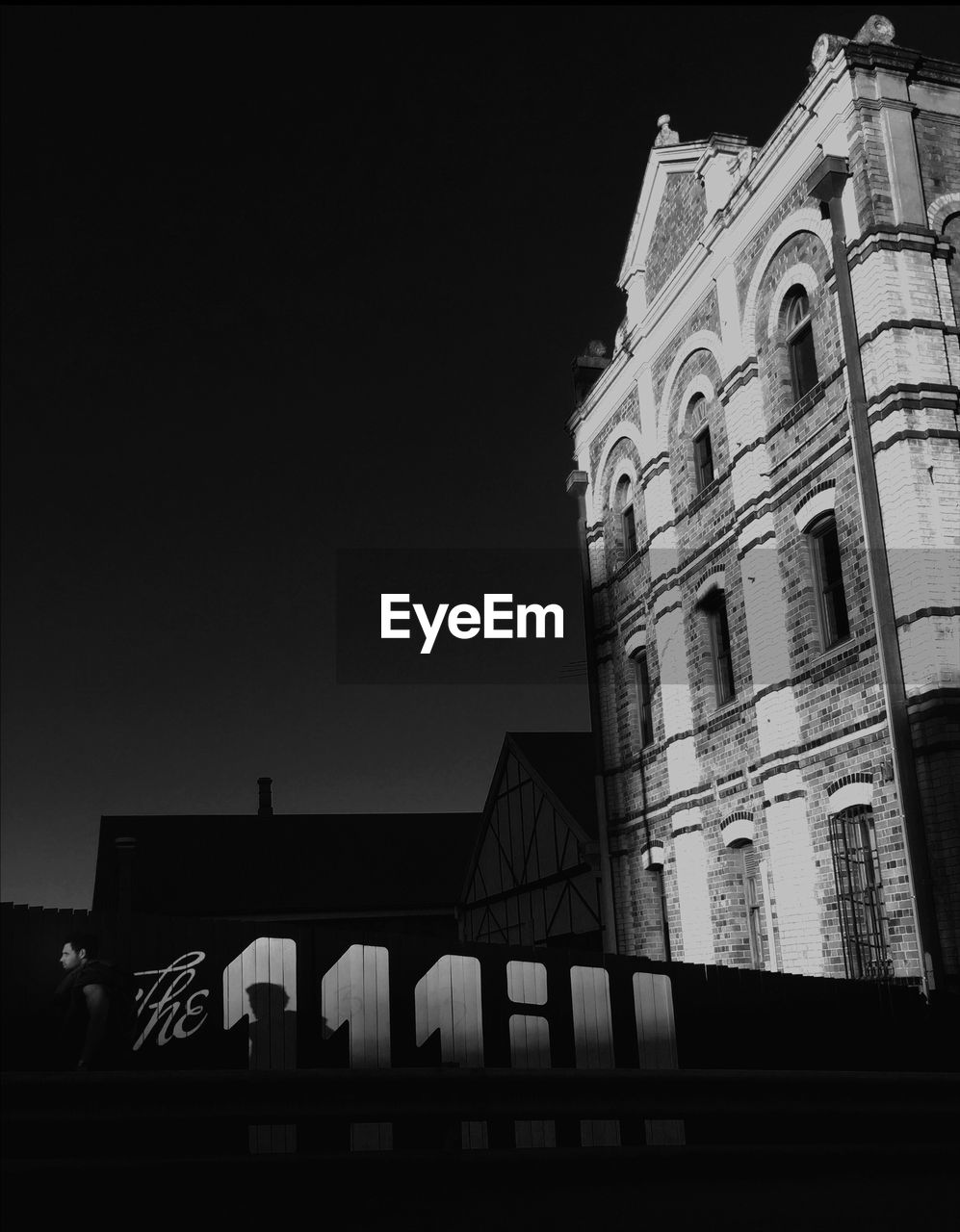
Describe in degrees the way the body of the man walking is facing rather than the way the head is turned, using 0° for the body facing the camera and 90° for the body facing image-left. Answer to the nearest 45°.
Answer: approximately 90°

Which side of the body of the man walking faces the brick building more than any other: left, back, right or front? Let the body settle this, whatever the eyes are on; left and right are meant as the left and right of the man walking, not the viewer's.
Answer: back

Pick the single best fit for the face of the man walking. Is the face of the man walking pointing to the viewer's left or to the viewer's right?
to the viewer's left
